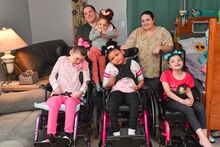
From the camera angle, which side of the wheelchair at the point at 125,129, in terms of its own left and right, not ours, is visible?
front

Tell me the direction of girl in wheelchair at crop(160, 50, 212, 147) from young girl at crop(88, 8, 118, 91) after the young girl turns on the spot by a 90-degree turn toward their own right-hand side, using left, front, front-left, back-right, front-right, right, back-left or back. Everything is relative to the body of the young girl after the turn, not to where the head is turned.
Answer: back-left

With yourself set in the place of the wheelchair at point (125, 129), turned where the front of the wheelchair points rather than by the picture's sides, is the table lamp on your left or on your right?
on your right

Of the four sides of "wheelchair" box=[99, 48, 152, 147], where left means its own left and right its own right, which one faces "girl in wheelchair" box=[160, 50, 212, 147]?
left

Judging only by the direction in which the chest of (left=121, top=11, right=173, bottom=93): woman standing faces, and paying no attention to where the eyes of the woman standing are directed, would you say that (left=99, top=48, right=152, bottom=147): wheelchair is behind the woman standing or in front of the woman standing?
in front

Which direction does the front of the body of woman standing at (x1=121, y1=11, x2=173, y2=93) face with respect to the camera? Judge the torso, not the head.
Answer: toward the camera

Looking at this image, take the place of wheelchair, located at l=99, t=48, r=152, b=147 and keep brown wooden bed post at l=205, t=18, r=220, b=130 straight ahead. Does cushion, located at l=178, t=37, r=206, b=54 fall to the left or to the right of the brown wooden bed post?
left

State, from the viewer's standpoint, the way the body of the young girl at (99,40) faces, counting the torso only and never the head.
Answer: toward the camera

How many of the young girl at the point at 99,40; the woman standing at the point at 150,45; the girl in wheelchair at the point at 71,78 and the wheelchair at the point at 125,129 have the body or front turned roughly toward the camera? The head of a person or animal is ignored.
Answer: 4
